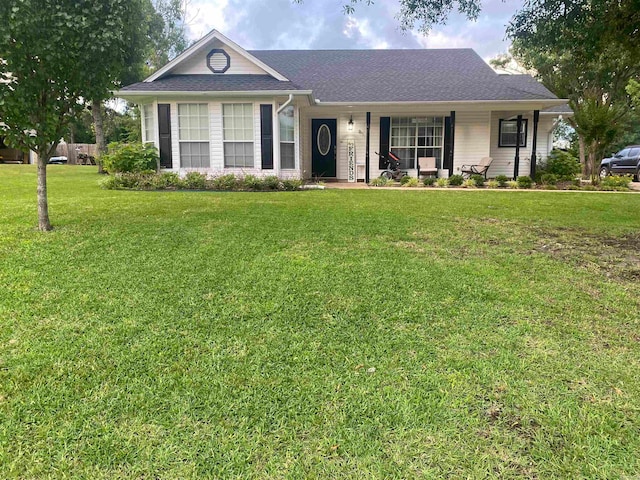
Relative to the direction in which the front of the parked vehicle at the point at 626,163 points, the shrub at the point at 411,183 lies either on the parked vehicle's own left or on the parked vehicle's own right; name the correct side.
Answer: on the parked vehicle's own left

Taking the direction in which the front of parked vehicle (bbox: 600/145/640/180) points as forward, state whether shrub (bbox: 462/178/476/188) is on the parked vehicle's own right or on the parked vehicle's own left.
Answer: on the parked vehicle's own left

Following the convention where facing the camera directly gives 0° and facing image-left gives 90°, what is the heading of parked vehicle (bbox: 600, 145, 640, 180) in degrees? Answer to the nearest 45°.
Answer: approximately 90°

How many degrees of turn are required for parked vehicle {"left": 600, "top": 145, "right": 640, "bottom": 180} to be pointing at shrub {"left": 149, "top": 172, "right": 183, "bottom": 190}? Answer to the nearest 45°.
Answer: approximately 45° to its left

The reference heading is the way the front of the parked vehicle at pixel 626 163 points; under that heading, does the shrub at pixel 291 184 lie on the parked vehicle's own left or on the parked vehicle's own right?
on the parked vehicle's own left

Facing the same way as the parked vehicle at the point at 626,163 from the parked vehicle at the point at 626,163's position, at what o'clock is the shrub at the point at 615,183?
The shrub is roughly at 9 o'clock from the parked vehicle.

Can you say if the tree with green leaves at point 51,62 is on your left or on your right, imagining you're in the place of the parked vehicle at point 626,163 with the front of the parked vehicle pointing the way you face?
on your left

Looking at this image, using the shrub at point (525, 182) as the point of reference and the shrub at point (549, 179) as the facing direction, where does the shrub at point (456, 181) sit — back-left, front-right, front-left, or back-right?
back-left

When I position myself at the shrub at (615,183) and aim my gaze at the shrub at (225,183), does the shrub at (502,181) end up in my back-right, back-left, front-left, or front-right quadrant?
front-right

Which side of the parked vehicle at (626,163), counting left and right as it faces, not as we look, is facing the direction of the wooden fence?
front

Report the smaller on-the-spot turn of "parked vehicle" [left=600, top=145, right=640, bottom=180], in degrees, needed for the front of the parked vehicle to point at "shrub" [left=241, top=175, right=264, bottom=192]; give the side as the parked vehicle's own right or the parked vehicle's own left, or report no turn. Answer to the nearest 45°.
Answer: approximately 45° to the parked vehicle's own left
